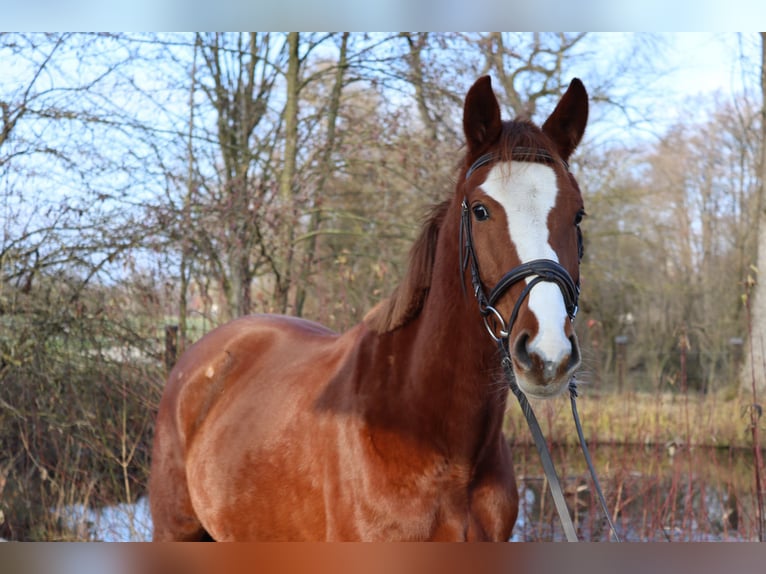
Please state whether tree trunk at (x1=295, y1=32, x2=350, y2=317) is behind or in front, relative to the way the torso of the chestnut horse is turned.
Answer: behind

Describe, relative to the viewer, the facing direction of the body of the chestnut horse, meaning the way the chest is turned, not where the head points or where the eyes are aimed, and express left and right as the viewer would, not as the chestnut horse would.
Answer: facing the viewer and to the right of the viewer

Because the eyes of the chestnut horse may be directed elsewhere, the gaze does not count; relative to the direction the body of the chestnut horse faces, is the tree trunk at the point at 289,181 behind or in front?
behind
